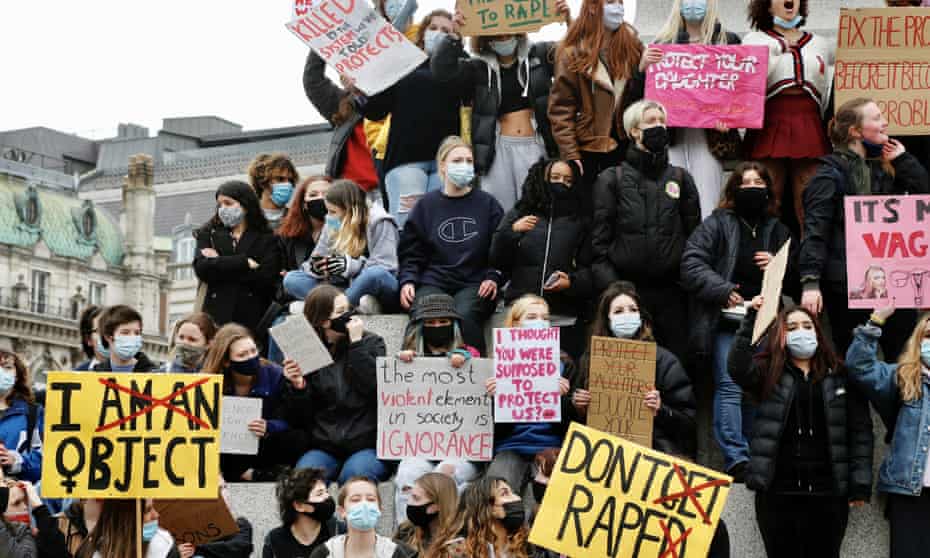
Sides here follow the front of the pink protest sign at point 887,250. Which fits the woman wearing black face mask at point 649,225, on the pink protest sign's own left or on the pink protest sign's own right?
on the pink protest sign's own right

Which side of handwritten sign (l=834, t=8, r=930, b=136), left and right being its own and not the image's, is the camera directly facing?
front

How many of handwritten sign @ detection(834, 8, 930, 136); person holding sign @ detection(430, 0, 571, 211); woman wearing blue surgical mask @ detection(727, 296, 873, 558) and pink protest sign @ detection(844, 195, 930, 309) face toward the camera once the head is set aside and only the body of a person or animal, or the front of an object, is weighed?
4

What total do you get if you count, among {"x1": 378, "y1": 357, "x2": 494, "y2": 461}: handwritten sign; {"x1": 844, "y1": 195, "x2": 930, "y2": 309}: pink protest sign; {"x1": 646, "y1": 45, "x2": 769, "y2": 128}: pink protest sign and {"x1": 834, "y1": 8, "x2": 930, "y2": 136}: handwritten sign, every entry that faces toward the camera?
4

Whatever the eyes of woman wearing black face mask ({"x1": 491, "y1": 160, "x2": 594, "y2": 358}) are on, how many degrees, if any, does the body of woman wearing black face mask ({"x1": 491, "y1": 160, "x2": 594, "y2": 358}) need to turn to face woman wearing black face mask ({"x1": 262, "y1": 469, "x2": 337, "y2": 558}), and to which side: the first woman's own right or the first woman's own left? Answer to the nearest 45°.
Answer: approximately 45° to the first woman's own right

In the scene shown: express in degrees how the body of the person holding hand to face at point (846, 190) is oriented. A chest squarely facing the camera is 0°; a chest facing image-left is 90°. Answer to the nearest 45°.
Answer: approximately 315°

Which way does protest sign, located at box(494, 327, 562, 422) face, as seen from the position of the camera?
facing the viewer

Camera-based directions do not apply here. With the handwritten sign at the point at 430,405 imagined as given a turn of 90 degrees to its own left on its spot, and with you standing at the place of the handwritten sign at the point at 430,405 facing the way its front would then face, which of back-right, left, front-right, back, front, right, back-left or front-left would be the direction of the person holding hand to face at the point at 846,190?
front

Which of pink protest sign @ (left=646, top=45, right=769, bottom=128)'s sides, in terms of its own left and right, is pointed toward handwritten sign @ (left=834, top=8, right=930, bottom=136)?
left
